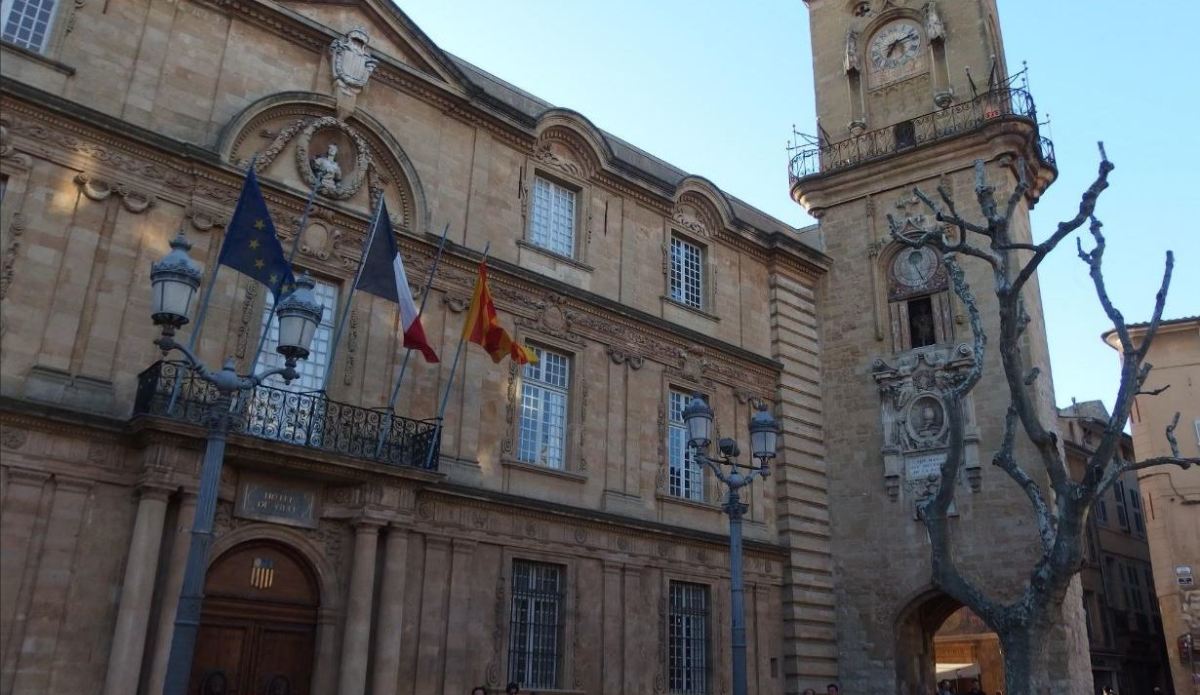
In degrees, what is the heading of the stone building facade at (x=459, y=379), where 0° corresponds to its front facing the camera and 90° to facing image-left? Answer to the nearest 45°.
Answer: approximately 315°

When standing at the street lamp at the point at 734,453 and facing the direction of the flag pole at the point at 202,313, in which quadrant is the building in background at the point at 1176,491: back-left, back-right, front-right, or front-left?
back-right

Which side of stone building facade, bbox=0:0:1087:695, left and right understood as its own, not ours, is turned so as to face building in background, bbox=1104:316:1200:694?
left

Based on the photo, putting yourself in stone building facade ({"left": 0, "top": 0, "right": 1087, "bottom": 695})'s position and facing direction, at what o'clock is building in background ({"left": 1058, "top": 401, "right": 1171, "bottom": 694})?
The building in background is roughly at 9 o'clock from the stone building facade.

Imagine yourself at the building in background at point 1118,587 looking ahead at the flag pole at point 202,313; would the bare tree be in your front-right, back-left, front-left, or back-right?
front-left

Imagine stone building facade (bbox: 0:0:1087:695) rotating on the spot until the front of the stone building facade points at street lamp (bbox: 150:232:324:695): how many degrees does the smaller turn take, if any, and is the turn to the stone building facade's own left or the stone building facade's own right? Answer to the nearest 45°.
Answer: approximately 45° to the stone building facade's own right
